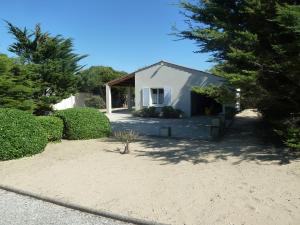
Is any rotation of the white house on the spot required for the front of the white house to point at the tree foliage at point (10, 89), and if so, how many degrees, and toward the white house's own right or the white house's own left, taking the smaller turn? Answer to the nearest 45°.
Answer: approximately 45° to the white house's own right

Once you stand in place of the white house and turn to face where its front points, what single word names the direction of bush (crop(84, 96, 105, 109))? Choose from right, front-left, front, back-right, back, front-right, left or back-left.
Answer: back-right

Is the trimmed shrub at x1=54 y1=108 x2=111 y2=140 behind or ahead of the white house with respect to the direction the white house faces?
ahead

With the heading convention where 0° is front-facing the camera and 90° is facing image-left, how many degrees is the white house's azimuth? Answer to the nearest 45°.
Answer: approximately 0°

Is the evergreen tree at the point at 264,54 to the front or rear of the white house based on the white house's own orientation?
to the front
